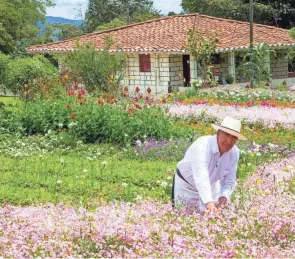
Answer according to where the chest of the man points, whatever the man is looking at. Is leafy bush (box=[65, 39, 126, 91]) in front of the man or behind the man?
behind

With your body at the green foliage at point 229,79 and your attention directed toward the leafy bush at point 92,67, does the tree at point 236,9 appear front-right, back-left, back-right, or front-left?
back-right

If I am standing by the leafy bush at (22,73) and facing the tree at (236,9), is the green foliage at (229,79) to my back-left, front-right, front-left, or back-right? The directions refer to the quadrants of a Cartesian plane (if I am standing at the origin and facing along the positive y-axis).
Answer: front-right

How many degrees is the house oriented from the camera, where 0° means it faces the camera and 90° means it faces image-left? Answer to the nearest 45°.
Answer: approximately 315°

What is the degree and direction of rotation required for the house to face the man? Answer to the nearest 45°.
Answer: approximately 45° to its right

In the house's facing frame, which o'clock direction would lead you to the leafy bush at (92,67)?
The leafy bush is roughly at 2 o'clock from the house.

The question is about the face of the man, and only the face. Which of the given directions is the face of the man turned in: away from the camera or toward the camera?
toward the camera

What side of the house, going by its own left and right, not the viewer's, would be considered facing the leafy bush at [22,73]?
right

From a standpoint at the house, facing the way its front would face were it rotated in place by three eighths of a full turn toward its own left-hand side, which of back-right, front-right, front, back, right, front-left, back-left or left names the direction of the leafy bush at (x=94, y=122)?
back
